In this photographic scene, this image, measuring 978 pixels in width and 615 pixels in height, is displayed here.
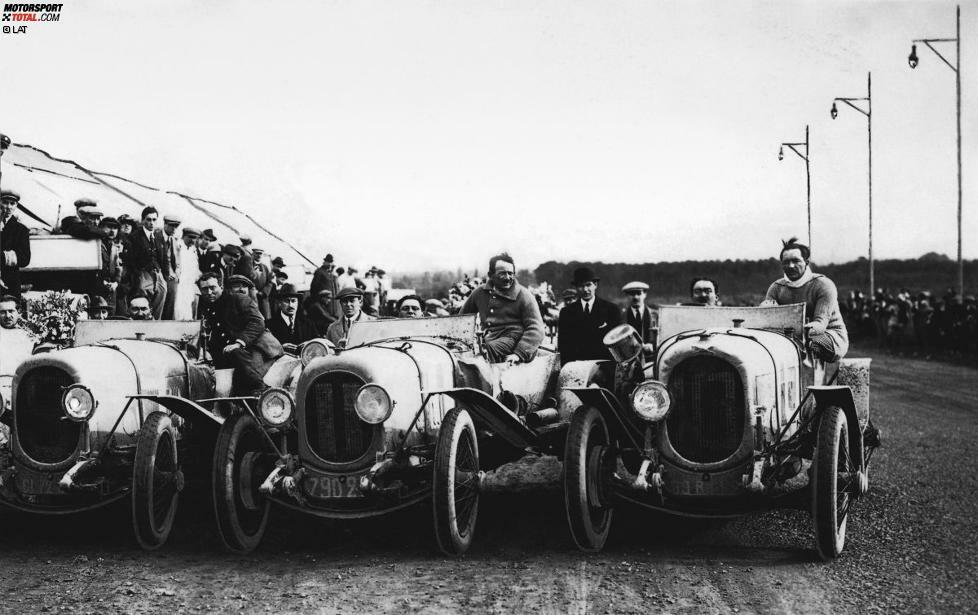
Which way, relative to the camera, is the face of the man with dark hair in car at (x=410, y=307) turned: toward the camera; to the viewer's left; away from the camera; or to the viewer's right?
toward the camera

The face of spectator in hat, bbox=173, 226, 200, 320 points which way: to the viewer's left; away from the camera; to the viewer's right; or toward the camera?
toward the camera

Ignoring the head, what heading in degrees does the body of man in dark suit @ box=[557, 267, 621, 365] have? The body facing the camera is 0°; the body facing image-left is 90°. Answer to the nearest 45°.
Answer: approximately 0°

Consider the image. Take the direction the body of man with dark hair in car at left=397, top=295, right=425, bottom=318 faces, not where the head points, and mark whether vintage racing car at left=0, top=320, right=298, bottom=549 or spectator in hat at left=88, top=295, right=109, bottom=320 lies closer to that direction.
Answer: the vintage racing car

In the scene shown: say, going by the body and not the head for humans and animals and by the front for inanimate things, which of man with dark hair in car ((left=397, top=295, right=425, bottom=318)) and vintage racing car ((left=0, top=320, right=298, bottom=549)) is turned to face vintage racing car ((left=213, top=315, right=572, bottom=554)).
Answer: the man with dark hair in car

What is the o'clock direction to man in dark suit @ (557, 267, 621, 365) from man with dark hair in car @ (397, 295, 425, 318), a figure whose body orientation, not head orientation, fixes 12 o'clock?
The man in dark suit is roughly at 8 o'clock from the man with dark hair in car.

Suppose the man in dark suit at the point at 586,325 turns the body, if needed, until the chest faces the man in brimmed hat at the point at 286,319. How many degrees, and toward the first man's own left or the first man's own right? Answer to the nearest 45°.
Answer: approximately 90° to the first man's own right

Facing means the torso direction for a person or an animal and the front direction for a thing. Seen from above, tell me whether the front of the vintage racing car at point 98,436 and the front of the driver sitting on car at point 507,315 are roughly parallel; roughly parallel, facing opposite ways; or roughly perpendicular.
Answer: roughly parallel

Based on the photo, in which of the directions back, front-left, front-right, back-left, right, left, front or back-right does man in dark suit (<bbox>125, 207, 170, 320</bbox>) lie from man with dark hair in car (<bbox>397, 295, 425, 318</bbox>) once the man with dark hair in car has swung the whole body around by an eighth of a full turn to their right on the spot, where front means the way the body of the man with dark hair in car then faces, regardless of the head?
right

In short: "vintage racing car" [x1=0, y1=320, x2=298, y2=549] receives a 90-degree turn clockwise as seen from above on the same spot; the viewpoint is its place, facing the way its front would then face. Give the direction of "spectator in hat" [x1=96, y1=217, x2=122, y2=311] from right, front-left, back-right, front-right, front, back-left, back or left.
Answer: front-right

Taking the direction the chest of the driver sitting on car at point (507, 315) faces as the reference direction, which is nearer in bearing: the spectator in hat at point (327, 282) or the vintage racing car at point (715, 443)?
the vintage racing car

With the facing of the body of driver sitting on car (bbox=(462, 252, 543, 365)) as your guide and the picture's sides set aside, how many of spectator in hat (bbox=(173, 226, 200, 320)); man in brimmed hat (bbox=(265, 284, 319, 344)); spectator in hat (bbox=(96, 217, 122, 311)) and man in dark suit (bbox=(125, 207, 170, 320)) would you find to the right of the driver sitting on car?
4

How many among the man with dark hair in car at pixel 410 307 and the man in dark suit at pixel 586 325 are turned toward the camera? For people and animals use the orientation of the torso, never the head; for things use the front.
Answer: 2

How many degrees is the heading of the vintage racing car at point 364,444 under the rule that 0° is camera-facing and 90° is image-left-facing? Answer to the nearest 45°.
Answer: approximately 45°

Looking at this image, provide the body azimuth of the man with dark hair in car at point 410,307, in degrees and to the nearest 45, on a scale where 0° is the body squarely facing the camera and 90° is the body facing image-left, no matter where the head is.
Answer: approximately 0°

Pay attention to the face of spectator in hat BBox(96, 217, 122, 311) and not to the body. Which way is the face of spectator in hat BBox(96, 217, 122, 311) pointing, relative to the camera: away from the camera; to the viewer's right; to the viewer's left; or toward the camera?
toward the camera
